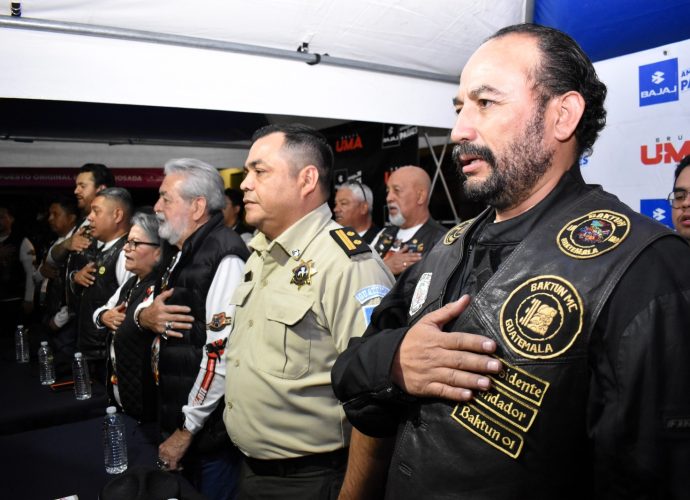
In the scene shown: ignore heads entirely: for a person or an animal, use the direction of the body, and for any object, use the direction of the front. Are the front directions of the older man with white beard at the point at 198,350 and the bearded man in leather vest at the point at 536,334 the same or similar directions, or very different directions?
same or similar directions

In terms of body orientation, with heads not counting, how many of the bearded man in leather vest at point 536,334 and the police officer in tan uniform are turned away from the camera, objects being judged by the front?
0

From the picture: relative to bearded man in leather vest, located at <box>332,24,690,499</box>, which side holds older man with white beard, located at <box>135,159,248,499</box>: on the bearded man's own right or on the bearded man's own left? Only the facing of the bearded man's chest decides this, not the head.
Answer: on the bearded man's own right

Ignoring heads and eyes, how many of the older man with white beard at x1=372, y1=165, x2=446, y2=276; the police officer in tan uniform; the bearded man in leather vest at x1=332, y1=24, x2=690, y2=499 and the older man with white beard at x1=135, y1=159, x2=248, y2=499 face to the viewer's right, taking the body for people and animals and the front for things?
0

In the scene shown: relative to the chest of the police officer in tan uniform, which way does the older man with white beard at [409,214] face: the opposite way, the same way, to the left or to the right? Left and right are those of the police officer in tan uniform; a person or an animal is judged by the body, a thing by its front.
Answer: the same way

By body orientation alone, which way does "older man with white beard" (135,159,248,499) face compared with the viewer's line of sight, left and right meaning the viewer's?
facing to the left of the viewer

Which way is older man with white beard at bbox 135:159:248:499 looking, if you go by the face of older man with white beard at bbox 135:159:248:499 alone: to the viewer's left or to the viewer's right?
to the viewer's left

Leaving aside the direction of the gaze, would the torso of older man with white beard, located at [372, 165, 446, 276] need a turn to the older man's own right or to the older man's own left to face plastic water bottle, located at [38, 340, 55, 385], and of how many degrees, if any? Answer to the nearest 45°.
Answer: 0° — they already face it

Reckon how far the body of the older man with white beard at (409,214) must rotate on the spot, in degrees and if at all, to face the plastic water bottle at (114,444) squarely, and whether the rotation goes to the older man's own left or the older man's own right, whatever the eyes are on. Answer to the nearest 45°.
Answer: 0° — they already face it

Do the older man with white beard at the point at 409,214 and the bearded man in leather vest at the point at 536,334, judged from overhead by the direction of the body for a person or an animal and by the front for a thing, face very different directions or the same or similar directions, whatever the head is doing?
same or similar directions

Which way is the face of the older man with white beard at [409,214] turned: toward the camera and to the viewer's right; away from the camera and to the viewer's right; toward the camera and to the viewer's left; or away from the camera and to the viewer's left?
toward the camera and to the viewer's left

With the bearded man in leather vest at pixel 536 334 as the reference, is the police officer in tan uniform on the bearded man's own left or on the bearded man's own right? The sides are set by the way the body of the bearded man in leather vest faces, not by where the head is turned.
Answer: on the bearded man's own right

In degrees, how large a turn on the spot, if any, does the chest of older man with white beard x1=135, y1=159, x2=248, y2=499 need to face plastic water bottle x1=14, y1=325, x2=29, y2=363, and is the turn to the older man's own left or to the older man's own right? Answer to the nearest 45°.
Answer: approximately 45° to the older man's own right

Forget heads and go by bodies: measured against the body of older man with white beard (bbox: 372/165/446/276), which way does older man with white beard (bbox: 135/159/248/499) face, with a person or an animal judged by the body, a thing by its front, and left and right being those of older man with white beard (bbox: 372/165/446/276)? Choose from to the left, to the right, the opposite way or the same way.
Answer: the same way

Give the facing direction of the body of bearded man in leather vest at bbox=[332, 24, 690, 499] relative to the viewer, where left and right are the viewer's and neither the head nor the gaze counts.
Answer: facing the viewer and to the left of the viewer
